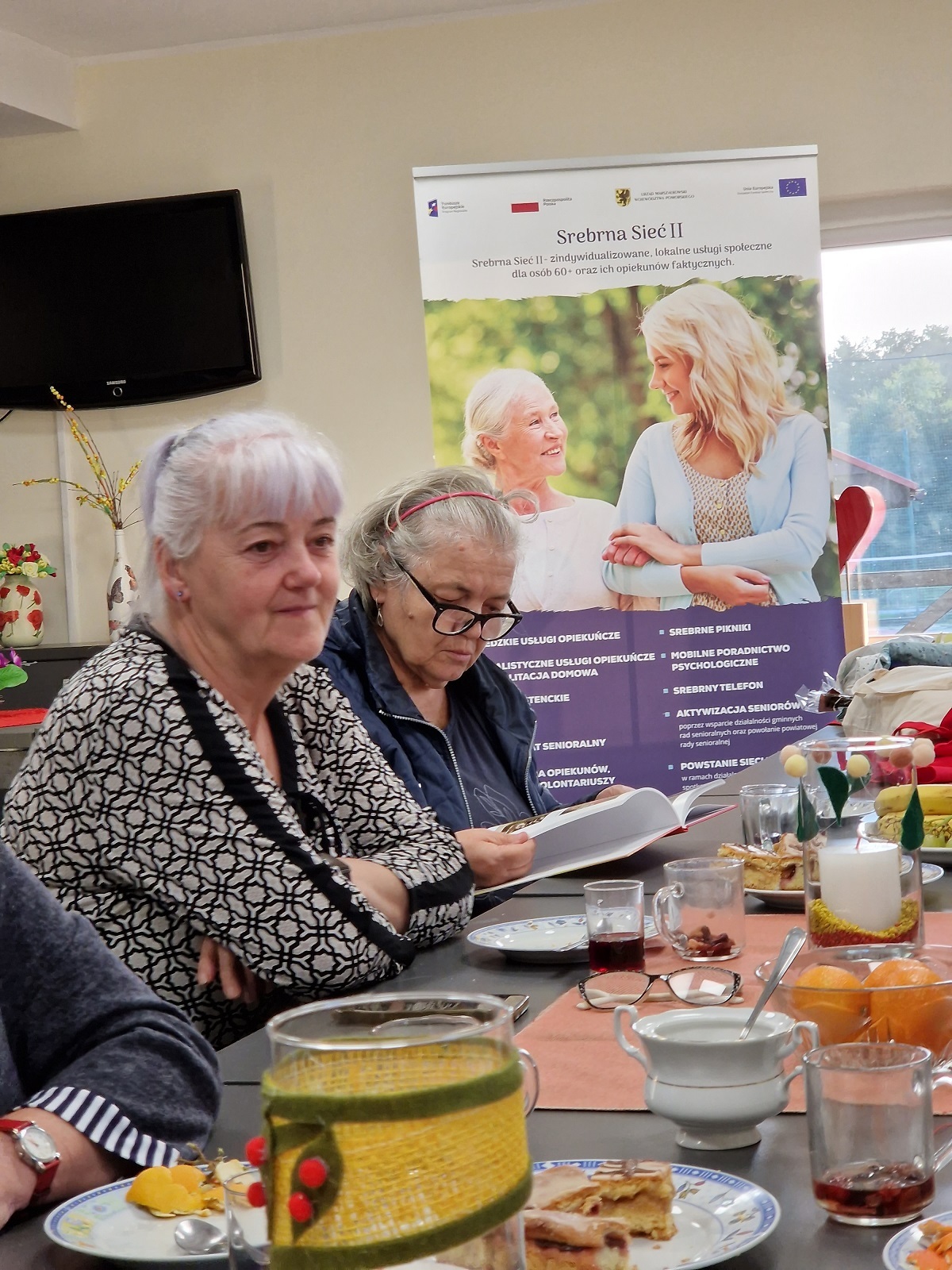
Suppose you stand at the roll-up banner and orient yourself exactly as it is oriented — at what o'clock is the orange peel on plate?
The orange peel on plate is roughly at 12 o'clock from the roll-up banner.

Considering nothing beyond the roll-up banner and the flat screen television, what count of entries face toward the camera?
2

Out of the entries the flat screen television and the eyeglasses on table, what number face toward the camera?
2

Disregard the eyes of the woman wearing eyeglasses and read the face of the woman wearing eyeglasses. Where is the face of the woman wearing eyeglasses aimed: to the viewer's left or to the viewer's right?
to the viewer's right

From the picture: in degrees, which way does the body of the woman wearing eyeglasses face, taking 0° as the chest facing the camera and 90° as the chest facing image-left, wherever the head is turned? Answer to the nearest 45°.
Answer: approximately 315°

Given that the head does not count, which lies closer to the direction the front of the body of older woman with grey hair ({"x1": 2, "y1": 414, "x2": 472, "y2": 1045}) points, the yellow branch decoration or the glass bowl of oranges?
the glass bowl of oranges

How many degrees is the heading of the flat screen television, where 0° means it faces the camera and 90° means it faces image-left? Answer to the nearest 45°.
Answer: approximately 0°
